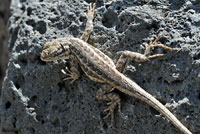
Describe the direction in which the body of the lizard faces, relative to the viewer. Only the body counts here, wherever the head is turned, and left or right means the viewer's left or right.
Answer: facing away from the viewer and to the left of the viewer
